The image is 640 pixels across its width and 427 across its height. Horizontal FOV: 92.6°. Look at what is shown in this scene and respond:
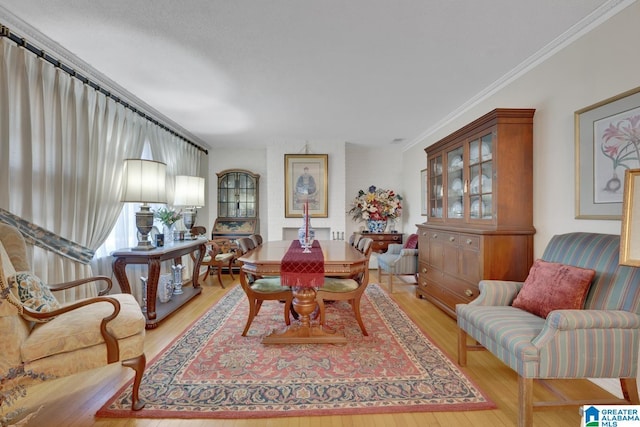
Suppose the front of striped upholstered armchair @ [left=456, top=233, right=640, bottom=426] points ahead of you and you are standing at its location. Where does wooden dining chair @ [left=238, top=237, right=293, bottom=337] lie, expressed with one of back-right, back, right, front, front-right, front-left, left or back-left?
front-right

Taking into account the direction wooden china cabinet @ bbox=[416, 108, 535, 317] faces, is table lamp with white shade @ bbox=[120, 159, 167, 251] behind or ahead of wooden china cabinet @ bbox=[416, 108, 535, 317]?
ahead

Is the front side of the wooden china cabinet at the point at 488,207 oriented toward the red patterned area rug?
yes

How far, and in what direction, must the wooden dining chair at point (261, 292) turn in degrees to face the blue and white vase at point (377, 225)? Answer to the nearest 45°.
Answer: approximately 45° to its left

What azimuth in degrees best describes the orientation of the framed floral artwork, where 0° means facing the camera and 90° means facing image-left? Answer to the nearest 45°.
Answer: approximately 45°

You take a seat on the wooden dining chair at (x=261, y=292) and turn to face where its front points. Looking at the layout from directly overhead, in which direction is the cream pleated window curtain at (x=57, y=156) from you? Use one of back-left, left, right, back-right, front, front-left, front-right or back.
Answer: back

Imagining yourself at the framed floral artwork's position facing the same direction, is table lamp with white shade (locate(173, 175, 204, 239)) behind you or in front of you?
in front

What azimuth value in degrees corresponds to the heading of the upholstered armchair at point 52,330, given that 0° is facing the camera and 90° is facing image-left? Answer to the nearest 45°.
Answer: approximately 270°

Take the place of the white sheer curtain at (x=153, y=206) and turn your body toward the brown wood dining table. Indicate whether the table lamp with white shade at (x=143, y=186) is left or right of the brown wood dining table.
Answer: right

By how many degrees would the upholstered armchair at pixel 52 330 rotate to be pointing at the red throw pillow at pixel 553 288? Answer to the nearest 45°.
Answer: approximately 45° to its right
